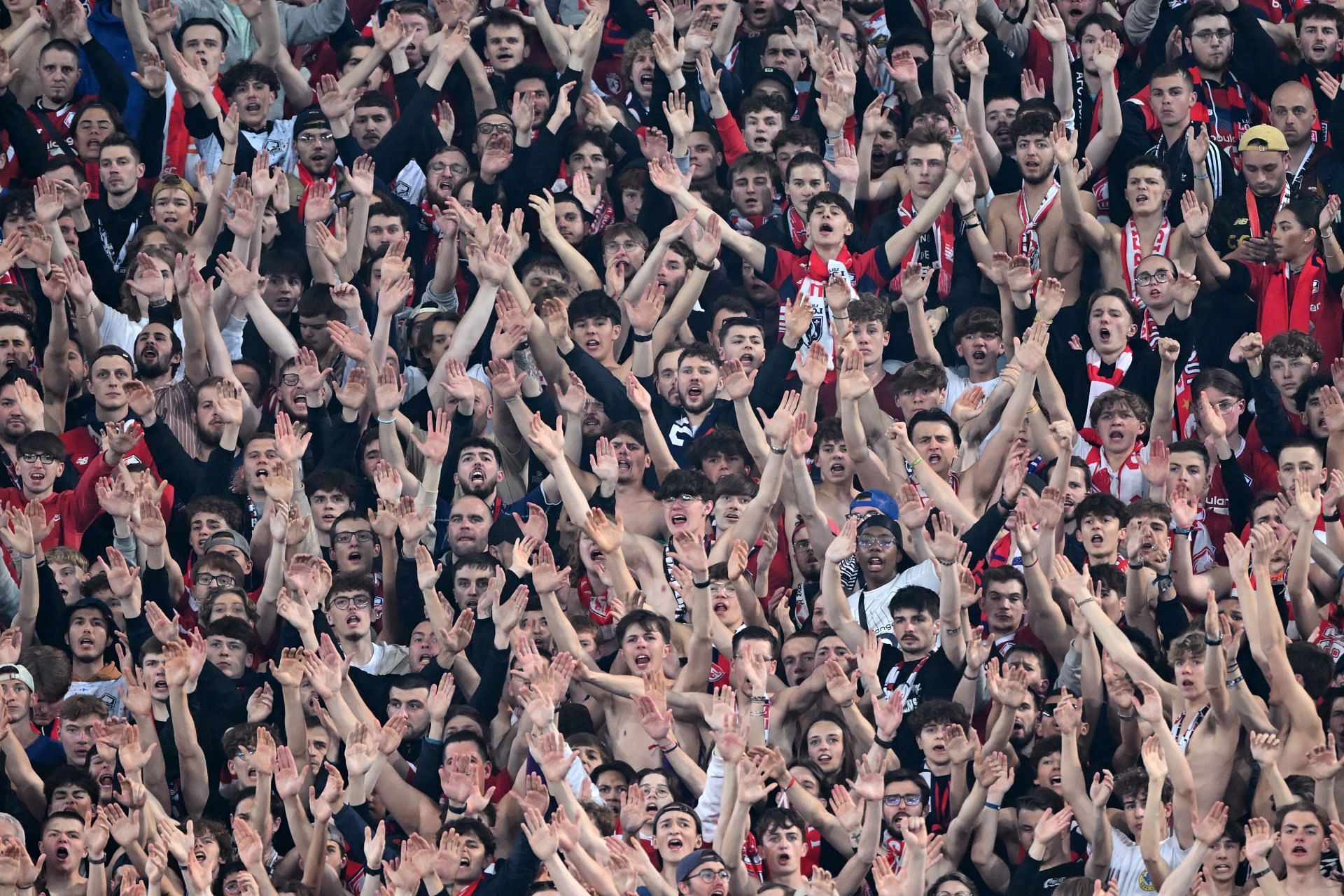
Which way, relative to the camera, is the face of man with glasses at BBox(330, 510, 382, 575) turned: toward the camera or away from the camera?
toward the camera

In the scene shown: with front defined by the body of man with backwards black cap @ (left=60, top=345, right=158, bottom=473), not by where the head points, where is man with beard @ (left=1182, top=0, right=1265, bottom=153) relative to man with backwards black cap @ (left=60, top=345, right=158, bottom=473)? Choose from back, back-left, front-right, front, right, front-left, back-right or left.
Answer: left

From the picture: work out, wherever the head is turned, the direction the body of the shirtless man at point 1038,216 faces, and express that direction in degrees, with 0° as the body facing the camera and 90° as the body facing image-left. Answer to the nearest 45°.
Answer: approximately 0°

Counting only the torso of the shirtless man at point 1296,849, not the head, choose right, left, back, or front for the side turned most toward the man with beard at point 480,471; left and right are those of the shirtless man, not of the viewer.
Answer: right

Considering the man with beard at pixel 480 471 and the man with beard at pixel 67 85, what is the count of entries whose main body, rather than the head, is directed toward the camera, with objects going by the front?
2

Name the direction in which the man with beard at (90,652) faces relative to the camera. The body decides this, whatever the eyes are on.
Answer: toward the camera

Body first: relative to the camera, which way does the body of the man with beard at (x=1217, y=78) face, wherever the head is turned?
toward the camera

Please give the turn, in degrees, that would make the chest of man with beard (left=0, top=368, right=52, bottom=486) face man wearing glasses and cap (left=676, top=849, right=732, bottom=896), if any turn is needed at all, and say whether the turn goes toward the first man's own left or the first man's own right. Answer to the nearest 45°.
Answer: approximately 45° to the first man's own left

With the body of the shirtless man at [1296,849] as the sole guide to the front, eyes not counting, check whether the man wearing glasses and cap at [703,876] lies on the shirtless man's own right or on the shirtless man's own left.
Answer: on the shirtless man's own right

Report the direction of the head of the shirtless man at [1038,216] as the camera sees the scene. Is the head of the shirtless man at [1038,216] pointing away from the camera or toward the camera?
toward the camera

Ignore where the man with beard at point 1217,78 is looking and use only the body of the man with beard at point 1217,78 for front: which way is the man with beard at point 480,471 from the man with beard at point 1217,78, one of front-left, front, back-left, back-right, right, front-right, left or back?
front-right

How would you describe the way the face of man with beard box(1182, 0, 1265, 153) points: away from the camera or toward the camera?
toward the camera

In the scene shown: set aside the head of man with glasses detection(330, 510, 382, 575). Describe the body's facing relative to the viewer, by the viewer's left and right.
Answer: facing the viewer
